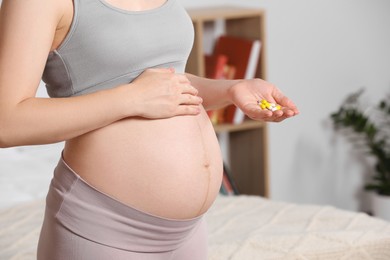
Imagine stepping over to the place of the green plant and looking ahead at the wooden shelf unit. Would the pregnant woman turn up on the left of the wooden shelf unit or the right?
left

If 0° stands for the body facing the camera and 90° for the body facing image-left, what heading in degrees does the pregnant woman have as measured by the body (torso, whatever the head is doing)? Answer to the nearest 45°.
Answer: approximately 315°

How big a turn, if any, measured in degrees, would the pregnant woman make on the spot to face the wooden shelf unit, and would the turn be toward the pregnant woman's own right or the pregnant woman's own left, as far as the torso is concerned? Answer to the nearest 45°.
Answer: approximately 135° to the pregnant woman's own left

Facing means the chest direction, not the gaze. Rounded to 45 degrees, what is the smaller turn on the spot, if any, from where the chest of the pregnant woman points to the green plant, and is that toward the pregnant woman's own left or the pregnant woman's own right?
approximately 90° to the pregnant woman's own left
